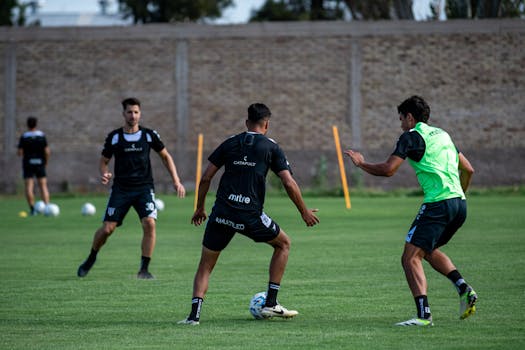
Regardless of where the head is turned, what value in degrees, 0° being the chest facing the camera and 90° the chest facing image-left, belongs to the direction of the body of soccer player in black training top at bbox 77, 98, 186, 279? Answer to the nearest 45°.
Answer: approximately 0°

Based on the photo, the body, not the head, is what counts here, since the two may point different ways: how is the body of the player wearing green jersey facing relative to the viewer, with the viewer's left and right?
facing away from the viewer and to the left of the viewer

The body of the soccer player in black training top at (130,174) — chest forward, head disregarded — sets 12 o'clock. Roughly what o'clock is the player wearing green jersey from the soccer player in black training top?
The player wearing green jersey is roughly at 11 o'clock from the soccer player in black training top.

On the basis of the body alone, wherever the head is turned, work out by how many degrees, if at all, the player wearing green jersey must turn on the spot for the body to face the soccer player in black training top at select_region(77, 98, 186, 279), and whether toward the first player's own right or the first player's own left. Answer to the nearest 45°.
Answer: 0° — they already face them

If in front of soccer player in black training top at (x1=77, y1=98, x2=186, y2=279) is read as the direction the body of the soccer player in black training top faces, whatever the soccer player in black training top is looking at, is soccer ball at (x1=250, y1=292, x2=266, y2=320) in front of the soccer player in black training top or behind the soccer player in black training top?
in front

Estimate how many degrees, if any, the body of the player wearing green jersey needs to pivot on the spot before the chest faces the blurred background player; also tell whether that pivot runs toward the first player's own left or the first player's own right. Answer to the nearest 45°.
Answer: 0° — they already face them
